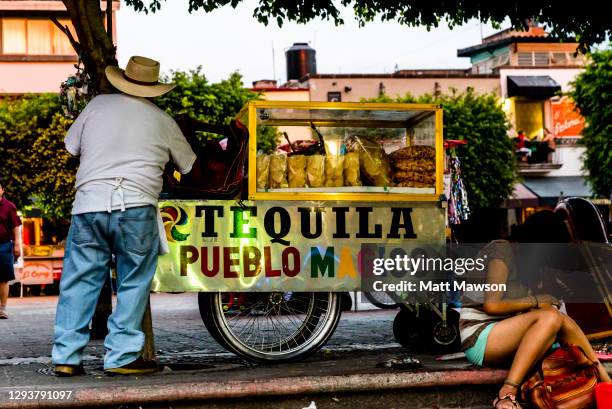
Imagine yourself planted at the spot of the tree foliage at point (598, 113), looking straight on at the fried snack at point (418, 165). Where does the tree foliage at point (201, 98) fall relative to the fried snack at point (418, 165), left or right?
right

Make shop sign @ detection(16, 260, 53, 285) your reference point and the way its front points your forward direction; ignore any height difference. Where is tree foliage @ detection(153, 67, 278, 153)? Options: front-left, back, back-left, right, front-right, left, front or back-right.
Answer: back-left

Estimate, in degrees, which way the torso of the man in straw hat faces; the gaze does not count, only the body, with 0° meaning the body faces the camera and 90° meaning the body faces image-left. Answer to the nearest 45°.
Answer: approximately 225°

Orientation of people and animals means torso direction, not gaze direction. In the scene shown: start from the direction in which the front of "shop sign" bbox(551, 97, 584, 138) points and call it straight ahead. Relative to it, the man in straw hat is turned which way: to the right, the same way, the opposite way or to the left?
the opposite way

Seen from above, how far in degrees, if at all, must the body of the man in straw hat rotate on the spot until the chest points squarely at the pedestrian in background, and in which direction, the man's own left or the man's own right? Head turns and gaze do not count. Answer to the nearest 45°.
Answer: approximately 45° to the man's own left

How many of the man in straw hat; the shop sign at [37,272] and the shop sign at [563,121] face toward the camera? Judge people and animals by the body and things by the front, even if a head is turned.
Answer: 2

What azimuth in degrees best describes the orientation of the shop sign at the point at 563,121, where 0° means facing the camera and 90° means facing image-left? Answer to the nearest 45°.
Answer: approximately 0°

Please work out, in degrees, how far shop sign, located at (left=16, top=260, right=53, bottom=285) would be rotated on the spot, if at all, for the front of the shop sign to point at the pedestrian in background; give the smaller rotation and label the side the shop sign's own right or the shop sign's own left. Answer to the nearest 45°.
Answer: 0° — it already faces them

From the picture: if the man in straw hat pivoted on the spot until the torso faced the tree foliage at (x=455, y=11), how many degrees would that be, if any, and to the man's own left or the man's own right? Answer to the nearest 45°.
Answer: approximately 90° to the man's own right

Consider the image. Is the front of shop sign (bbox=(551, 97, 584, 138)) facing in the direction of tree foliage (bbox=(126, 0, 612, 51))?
yes
